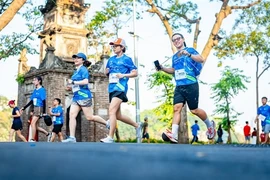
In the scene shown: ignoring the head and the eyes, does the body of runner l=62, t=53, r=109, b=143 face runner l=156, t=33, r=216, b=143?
no

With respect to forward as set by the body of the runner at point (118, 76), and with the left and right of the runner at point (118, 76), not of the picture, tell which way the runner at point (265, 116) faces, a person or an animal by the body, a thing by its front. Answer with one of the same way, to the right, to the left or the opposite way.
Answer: the same way

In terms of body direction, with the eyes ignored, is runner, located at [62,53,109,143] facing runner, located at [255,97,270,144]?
no

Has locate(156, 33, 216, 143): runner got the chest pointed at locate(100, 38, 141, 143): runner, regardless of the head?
no

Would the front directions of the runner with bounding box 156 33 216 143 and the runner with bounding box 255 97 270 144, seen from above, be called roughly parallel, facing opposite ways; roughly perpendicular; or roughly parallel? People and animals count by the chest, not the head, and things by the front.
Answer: roughly parallel

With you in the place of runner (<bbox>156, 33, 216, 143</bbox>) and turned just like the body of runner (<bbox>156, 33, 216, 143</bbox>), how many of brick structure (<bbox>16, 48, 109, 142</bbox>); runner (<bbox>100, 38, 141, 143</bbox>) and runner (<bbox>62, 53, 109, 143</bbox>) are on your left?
0

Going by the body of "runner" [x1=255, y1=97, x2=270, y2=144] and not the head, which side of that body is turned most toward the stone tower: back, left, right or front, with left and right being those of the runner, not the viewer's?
right

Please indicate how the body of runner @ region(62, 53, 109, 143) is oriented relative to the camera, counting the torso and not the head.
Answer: to the viewer's left

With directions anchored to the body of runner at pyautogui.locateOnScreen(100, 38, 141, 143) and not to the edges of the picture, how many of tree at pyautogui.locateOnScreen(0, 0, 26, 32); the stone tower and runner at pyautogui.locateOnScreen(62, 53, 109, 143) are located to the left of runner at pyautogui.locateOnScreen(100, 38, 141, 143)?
0

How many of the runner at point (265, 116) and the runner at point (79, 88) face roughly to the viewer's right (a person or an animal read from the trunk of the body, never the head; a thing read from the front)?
0

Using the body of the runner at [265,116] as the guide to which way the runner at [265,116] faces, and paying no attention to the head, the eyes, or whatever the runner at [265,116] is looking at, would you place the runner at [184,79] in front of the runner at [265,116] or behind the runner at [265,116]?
in front

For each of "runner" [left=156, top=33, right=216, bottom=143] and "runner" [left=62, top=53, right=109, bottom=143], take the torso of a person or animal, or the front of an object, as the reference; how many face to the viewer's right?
0

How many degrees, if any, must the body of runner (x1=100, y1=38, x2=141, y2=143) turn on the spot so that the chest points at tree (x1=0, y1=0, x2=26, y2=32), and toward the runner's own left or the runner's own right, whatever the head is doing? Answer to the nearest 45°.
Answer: approximately 90° to the runner's own right

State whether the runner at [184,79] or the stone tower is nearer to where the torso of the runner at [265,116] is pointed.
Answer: the runner

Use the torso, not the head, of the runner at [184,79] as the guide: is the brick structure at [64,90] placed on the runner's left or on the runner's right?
on the runner's right

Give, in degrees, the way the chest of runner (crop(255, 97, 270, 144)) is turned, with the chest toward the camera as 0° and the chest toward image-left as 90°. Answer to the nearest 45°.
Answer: approximately 45°
